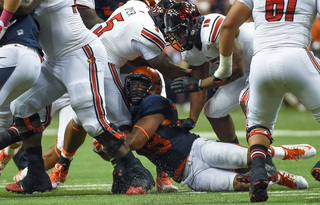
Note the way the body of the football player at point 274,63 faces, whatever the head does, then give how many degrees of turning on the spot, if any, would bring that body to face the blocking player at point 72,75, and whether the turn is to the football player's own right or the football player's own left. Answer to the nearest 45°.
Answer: approximately 90° to the football player's own left

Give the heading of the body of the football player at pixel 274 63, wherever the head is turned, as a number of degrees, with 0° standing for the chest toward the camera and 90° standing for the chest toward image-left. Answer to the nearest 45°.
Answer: approximately 180°
